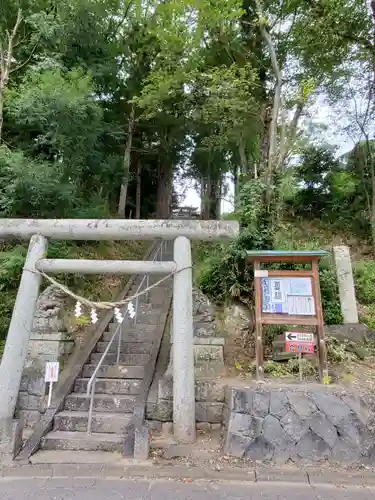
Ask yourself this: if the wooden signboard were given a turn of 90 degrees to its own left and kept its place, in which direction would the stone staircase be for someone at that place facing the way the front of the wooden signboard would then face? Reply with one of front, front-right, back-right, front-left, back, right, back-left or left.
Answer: back

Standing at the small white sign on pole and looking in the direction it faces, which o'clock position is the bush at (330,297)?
The bush is roughly at 9 o'clock from the small white sign on pole.

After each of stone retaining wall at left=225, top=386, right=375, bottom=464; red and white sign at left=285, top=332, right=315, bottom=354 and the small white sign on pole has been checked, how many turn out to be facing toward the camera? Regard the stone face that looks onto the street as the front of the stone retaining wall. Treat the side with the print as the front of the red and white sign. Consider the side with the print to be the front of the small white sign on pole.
3

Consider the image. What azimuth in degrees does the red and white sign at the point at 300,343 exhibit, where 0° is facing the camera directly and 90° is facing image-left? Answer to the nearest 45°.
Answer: approximately 0°

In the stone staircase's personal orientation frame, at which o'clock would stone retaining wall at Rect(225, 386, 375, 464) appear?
The stone retaining wall is roughly at 10 o'clock from the stone staircase.

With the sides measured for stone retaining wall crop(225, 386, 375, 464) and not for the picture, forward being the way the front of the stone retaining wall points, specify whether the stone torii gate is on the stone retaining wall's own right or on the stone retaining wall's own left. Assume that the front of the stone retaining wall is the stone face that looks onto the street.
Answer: on the stone retaining wall's own right

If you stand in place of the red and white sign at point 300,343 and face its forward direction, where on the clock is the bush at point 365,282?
The bush is roughly at 7 o'clock from the red and white sign.
